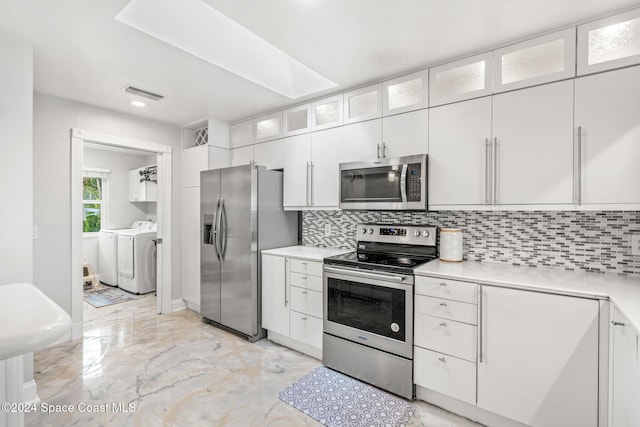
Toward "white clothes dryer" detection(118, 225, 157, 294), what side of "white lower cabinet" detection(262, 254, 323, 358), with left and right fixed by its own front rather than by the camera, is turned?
right

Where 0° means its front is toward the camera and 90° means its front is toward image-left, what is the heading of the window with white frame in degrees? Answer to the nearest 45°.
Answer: approximately 0°

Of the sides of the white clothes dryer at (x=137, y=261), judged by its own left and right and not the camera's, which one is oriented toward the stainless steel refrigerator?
left

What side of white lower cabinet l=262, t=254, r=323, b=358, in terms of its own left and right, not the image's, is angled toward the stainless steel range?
left

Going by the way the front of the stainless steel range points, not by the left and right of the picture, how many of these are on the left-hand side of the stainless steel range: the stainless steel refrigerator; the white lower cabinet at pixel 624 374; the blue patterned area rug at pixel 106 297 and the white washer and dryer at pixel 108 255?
1

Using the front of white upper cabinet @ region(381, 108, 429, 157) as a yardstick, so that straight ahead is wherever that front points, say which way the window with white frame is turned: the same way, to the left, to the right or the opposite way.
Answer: to the left

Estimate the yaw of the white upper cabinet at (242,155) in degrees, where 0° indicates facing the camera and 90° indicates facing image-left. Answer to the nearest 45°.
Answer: approximately 45°

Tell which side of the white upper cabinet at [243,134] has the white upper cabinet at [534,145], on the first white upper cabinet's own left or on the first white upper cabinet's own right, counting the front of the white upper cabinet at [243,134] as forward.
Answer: on the first white upper cabinet's own left

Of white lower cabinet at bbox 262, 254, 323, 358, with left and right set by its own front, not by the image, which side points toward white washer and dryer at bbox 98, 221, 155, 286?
right

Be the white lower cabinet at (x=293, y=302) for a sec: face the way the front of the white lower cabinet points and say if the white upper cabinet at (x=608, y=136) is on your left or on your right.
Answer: on your left

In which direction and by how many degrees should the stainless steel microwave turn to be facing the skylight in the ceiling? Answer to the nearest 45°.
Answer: approximately 45° to its right

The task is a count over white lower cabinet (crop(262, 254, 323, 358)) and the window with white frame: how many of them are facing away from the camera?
0

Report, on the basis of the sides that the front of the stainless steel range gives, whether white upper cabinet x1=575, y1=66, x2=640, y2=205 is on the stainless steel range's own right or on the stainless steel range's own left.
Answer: on the stainless steel range's own left

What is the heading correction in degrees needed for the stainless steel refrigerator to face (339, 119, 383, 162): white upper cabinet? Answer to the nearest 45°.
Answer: approximately 90° to its left

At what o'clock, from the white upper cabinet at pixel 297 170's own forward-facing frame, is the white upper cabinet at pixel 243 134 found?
the white upper cabinet at pixel 243 134 is roughly at 3 o'clock from the white upper cabinet at pixel 297 170.
